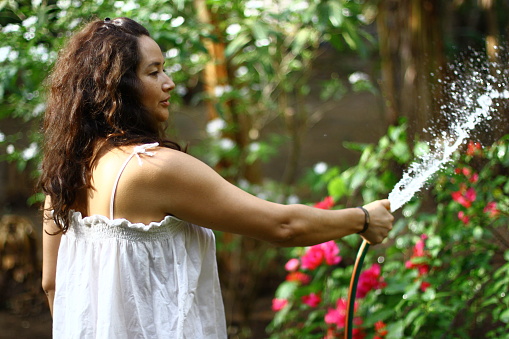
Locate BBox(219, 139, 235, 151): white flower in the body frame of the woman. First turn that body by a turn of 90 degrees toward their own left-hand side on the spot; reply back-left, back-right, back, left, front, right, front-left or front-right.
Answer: front-right

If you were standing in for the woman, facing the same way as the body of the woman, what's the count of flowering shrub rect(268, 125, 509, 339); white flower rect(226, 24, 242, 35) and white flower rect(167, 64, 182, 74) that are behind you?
0

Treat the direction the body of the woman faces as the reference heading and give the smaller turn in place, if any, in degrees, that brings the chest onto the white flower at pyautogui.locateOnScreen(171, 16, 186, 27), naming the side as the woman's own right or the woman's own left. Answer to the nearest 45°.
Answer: approximately 45° to the woman's own left

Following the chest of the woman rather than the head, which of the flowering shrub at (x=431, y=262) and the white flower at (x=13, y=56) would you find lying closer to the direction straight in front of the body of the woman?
the flowering shrub

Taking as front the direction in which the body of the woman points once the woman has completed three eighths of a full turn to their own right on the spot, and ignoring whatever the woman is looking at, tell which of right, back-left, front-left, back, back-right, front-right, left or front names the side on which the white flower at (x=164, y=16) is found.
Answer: back

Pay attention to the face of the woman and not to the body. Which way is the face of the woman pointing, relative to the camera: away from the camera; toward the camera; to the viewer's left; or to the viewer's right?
to the viewer's right

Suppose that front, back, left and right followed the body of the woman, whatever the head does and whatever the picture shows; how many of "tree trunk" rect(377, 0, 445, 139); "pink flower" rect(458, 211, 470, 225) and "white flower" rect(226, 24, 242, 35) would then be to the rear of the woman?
0

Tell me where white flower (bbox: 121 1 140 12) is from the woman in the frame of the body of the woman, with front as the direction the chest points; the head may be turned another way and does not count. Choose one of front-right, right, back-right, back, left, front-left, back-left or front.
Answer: front-left

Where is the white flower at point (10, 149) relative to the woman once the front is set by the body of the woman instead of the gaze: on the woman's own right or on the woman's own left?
on the woman's own left

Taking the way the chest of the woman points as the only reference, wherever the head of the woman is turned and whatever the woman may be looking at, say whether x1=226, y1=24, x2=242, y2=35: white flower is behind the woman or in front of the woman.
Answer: in front

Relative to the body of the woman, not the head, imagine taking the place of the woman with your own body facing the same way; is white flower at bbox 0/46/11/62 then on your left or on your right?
on your left

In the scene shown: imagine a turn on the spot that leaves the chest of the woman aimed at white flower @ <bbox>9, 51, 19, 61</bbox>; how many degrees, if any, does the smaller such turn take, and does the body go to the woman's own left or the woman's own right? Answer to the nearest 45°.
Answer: approximately 90° to the woman's own left

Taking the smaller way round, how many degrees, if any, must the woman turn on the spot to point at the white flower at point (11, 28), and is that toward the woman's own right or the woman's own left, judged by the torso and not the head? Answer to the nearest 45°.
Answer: approximately 90° to the woman's own left

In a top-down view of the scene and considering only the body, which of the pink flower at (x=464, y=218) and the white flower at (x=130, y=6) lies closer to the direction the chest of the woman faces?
the pink flower

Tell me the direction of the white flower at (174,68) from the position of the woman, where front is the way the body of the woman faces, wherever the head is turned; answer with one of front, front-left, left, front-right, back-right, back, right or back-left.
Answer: front-left

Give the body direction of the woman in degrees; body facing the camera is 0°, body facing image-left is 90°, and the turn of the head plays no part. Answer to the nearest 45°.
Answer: approximately 225°

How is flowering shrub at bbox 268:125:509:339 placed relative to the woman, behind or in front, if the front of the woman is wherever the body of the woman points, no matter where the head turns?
in front

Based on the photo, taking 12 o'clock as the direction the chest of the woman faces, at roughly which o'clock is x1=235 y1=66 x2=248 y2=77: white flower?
The white flower is roughly at 11 o'clock from the woman.
